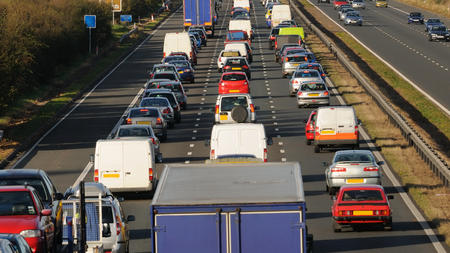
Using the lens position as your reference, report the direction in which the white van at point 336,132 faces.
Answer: facing away from the viewer

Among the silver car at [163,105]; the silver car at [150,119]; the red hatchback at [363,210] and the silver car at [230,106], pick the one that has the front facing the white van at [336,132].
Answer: the red hatchback

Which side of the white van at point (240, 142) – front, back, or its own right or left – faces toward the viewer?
back

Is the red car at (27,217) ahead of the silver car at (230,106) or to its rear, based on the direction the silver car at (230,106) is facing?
to the rear

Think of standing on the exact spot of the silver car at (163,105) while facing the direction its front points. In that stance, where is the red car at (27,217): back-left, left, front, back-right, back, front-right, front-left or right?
back

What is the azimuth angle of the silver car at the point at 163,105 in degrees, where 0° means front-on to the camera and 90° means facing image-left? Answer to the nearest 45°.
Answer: approximately 180°

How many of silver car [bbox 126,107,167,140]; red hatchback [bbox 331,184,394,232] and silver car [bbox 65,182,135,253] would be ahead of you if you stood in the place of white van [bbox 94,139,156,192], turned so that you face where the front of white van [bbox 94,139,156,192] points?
1

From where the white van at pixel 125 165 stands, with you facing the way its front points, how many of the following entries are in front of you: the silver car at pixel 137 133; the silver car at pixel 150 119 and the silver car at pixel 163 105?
3

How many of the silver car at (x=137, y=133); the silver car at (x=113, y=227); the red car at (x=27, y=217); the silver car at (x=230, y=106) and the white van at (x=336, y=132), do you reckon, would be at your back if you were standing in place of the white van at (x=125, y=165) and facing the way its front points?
2

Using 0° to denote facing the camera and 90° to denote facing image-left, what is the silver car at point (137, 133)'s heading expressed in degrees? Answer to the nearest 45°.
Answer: approximately 180°

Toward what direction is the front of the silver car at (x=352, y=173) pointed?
away from the camera

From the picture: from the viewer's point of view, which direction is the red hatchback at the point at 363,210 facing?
away from the camera

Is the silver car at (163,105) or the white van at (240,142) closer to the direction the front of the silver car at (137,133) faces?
the silver car

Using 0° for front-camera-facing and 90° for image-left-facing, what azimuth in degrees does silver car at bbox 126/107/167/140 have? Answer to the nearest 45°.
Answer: approximately 180°

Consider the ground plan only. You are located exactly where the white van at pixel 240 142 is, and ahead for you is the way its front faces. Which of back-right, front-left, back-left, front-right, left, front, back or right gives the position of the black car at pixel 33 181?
back-left

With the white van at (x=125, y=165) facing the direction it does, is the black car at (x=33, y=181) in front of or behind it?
behind
